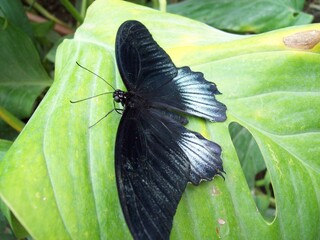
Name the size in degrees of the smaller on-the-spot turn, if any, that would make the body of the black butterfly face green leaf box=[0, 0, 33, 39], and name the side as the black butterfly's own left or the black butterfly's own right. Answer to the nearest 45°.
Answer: approximately 45° to the black butterfly's own right

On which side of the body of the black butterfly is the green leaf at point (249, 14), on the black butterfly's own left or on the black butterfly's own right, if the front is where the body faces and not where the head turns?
on the black butterfly's own right

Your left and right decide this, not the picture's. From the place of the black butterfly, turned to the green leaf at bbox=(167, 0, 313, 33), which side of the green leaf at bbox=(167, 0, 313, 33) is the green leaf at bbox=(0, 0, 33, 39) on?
left

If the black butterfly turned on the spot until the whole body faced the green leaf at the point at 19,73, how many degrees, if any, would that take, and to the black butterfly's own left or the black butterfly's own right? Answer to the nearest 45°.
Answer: approximately 45° to the black butterfly's own right

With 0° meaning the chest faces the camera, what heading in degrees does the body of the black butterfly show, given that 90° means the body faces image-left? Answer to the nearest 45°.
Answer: approximately 90°

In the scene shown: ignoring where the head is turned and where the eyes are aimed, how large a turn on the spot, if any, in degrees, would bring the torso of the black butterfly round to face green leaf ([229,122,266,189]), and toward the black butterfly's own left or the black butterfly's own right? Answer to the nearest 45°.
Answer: approximately 135° to the black butterfly's own right
